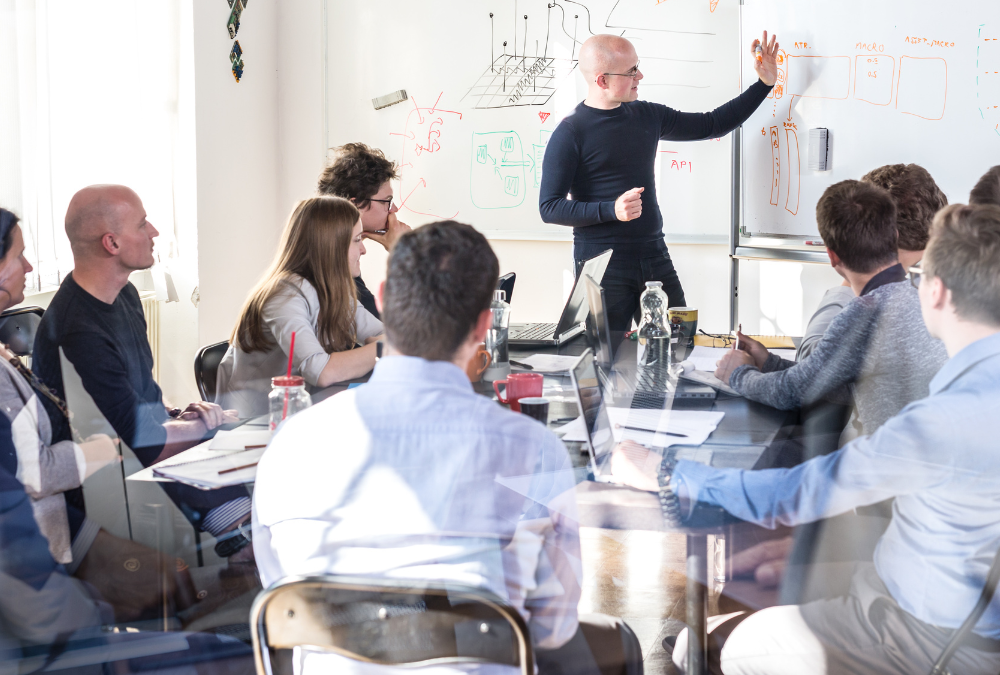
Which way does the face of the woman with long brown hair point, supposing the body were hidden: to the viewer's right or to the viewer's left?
to the viewer's right

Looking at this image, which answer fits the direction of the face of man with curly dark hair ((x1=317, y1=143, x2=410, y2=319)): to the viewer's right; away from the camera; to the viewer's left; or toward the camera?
to the viewer's right

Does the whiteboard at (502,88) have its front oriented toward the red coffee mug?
yes

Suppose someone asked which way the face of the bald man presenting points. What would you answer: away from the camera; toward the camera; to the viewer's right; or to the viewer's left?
to the viewer's right

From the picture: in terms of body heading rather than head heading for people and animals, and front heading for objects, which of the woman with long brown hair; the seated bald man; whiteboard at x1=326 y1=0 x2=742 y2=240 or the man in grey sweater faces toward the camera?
the whiteboard

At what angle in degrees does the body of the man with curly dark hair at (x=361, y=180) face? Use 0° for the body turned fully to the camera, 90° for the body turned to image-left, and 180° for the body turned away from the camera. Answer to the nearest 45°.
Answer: approximately 270°

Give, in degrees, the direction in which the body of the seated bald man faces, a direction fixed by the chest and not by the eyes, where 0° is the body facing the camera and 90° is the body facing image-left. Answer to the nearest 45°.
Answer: approximately 270°
